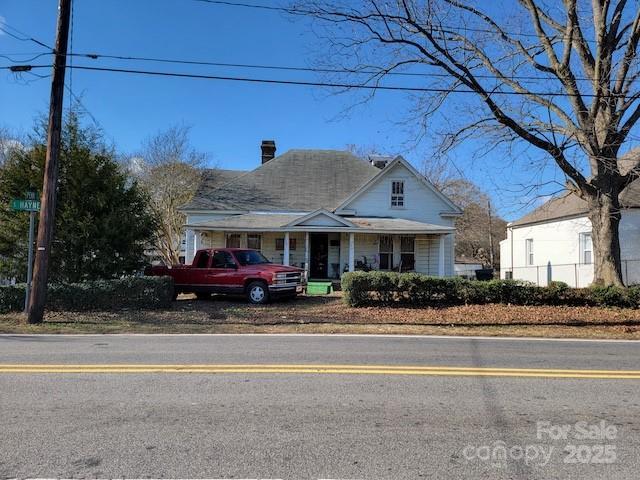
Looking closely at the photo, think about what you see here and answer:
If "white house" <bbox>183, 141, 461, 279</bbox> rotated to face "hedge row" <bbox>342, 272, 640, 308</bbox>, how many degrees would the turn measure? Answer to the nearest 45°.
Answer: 0° — it already faces it

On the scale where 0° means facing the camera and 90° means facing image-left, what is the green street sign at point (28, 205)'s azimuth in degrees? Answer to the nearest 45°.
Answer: approximately 0°

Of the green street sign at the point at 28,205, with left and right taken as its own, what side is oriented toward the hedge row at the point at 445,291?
left

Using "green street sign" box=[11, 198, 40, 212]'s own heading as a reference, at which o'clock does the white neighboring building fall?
The white neighboring building is roughly at 9 o'clock from the green street sign.

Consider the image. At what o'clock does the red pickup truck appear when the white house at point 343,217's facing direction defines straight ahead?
The red pickup truck is roughly at 1 o'clock from the white house.

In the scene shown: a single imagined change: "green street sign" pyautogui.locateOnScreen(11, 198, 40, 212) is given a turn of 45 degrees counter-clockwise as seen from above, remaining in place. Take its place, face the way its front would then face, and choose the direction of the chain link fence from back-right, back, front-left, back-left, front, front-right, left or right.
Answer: front-left

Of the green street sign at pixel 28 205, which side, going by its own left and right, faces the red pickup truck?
left

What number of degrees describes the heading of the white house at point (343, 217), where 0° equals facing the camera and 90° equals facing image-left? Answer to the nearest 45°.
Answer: approximately 0°

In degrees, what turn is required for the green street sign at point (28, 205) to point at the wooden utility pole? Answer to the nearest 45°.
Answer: approximately 45° to its left

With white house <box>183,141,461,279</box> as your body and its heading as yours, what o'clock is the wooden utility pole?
The wooden utility pole is roughly at 1 o'clock from the white house.

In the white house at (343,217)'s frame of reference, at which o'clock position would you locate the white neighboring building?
The white neighboring building is roughly at 9 o'clock from the white house.

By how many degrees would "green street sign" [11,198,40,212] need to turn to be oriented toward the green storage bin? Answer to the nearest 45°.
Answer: approximately 90° to its left

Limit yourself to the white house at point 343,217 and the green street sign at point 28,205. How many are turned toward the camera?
2
